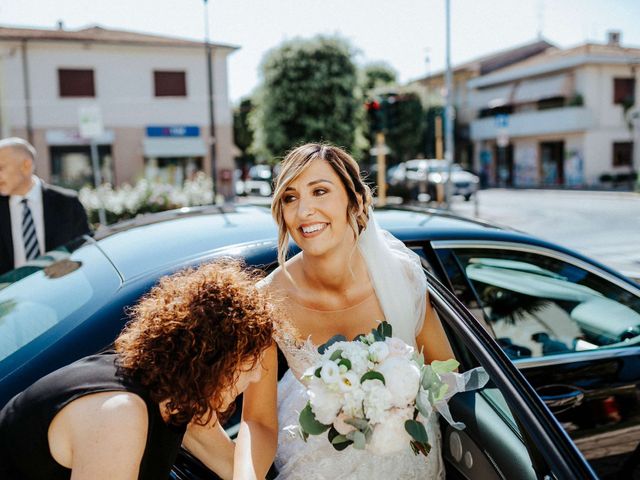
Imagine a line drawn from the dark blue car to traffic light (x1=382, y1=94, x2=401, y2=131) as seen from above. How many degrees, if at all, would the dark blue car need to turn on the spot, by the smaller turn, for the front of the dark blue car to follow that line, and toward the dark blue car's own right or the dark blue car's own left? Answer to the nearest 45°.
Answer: approximately 45° to the dark blue car's own left

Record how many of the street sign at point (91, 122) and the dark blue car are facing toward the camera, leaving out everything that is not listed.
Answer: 1

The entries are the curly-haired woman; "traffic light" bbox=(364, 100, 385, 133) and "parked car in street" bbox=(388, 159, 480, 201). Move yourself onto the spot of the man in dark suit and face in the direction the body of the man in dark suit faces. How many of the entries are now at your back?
2

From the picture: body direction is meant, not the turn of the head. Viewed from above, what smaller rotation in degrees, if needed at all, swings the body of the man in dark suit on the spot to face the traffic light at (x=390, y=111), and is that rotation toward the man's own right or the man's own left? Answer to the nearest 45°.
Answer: approximately 180°

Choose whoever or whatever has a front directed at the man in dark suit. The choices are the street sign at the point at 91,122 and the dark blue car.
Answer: the street sign
